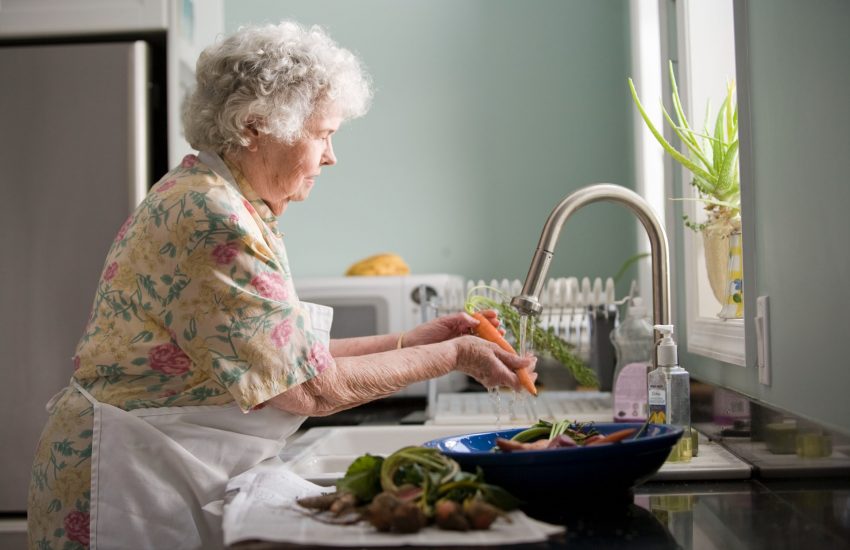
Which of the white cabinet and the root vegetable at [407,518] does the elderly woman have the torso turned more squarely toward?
the root vegetable

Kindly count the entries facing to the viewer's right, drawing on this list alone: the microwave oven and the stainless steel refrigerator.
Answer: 0

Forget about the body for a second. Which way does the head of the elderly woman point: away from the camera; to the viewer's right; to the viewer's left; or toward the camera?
to the viewer's right

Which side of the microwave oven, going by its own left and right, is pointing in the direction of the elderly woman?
front

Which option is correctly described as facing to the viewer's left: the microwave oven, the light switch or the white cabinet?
the light switch

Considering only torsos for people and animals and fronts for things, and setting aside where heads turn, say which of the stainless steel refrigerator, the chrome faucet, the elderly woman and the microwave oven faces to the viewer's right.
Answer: the elderly woman

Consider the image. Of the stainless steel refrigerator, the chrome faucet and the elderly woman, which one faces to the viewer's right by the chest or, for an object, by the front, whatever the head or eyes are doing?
the elderly woman

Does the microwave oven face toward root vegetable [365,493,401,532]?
yes

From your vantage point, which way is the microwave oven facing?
toward the camera

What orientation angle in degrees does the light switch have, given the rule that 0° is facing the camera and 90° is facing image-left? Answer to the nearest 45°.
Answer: approximately 90°

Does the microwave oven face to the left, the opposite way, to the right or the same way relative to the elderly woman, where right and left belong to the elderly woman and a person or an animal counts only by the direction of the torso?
to the right

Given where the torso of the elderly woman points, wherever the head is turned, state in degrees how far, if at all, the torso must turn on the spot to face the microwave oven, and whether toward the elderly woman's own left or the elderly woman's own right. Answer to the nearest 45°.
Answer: approximately 90° to the elderly woman's own left

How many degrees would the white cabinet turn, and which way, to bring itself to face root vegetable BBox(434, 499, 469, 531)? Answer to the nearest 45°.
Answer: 0° — it already faces it

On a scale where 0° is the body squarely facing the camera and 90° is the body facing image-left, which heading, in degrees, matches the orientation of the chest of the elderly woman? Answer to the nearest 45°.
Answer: approximately 270°

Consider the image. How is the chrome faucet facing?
to the viewer's left

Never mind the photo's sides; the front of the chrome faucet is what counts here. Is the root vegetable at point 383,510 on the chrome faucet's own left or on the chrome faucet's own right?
on the chrome faucet's own left
